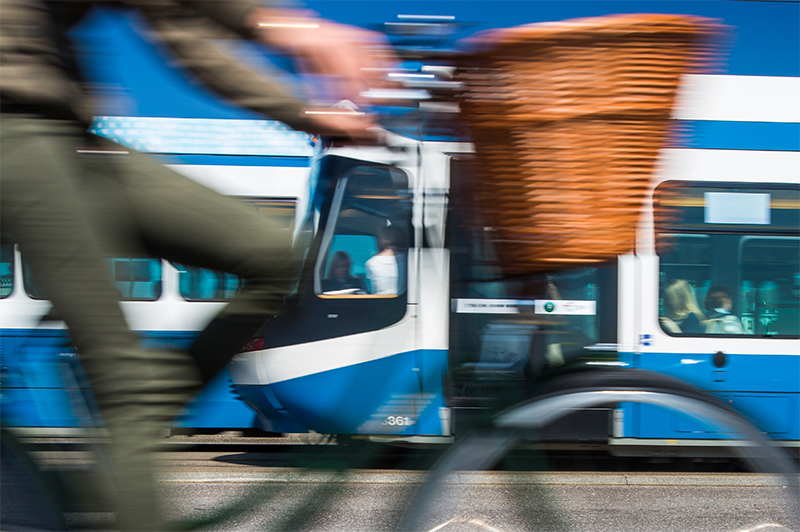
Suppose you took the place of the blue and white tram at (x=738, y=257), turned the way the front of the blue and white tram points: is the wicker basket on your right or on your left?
on your left
